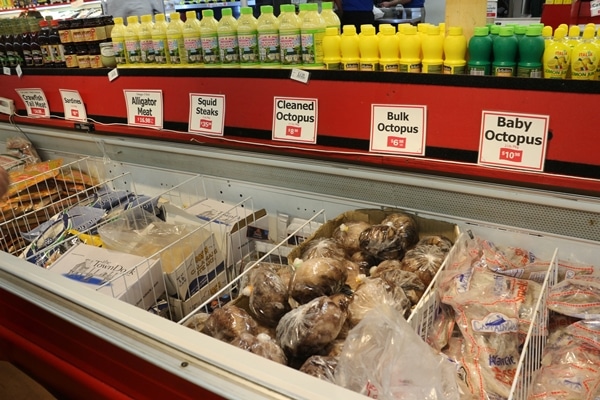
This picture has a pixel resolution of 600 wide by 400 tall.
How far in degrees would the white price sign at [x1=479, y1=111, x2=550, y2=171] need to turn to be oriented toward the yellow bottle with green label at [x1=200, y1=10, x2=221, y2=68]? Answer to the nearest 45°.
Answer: approximately 90° to its right

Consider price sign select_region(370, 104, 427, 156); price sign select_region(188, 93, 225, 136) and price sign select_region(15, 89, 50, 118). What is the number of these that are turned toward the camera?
3

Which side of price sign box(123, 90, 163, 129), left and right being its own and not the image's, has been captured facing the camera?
front

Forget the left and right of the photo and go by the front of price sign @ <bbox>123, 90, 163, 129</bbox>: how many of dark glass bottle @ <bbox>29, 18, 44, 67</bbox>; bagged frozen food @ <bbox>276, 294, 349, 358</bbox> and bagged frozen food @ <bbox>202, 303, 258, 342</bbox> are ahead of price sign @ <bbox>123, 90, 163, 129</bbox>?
2

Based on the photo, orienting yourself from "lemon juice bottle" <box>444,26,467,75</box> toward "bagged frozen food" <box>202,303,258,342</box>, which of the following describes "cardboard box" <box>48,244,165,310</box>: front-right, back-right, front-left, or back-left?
front-right

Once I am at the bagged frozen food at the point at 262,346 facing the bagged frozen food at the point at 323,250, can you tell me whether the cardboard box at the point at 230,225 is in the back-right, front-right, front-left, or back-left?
front-left

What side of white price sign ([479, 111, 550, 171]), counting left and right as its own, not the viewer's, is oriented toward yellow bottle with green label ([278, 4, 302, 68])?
right

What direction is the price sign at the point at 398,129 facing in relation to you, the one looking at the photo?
facing the viewer

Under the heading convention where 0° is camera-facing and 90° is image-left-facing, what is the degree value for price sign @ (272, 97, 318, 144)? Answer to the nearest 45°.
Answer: approximately 0°

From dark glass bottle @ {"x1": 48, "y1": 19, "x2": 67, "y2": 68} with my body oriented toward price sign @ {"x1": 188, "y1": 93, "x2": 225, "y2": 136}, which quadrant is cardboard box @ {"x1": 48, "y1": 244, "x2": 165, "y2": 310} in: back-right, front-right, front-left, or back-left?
front-right
